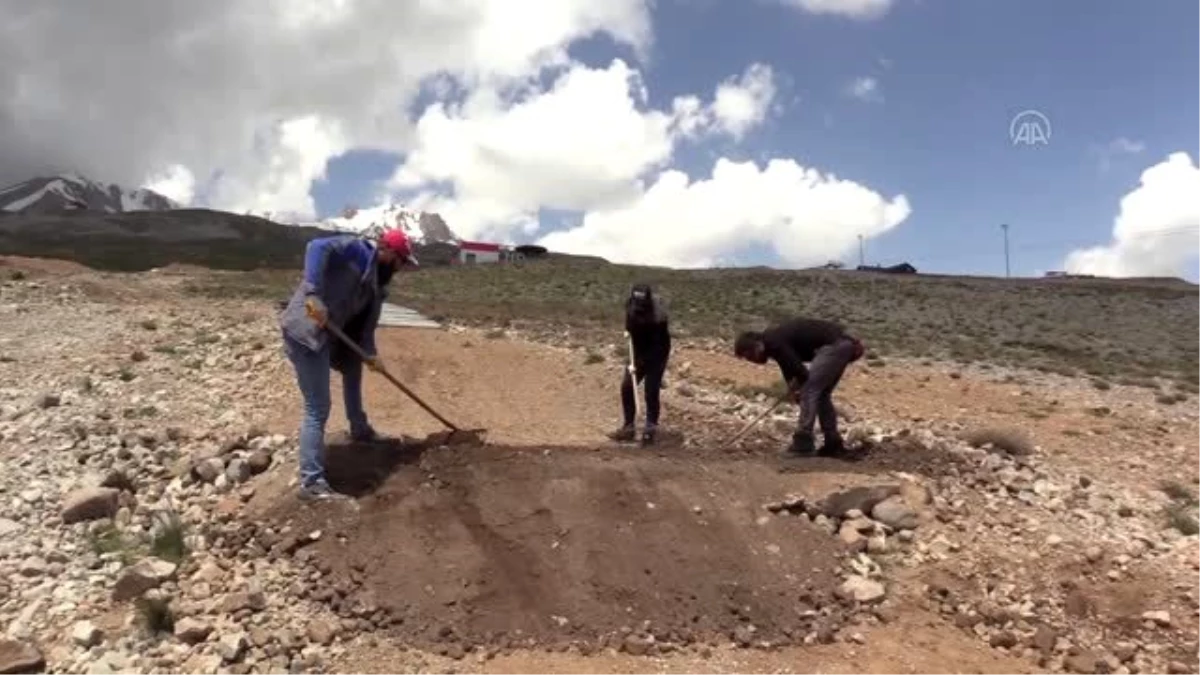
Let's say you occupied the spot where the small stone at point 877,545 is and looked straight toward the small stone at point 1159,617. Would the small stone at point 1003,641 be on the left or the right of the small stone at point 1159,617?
right

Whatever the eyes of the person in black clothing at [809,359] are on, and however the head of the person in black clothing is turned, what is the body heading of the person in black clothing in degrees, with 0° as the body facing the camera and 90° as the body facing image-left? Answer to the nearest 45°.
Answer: approximately 90°

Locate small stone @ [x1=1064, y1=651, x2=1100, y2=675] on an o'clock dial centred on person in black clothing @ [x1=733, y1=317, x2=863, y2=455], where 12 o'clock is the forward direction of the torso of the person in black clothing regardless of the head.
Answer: The small stone is roughly at 8 o'clock from the person in black clothing.

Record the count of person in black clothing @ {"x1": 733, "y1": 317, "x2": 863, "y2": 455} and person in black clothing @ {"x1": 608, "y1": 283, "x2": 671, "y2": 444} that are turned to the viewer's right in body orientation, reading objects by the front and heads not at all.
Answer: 0

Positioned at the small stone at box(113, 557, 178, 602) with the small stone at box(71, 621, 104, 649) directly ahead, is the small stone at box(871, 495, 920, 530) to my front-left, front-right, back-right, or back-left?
back-left

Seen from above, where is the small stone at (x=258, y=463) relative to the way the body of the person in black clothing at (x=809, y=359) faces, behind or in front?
in front

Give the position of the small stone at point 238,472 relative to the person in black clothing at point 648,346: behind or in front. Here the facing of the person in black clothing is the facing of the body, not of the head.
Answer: in front

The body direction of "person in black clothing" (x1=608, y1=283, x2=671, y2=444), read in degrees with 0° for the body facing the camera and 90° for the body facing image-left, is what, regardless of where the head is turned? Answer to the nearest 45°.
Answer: approximately 45°

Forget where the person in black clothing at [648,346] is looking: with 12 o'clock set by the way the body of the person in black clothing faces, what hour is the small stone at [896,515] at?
The small stone is roughly at 11 o'clock from the person in black clothing.

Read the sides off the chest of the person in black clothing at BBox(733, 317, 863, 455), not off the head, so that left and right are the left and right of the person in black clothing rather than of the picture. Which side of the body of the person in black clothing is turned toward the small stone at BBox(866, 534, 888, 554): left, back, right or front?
left

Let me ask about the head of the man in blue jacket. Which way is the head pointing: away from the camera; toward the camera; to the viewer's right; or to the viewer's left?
to the viewer's right

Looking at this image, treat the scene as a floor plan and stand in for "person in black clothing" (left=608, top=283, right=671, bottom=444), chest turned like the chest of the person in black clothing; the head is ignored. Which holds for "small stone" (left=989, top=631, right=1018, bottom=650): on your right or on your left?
on your left

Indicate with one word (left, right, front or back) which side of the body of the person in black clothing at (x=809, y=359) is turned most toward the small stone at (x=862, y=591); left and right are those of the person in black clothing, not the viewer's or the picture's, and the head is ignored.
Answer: left

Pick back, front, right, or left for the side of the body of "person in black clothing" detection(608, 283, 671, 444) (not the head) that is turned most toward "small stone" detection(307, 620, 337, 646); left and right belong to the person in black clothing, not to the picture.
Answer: front

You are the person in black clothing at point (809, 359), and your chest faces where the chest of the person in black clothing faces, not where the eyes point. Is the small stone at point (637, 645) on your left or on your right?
on your left
